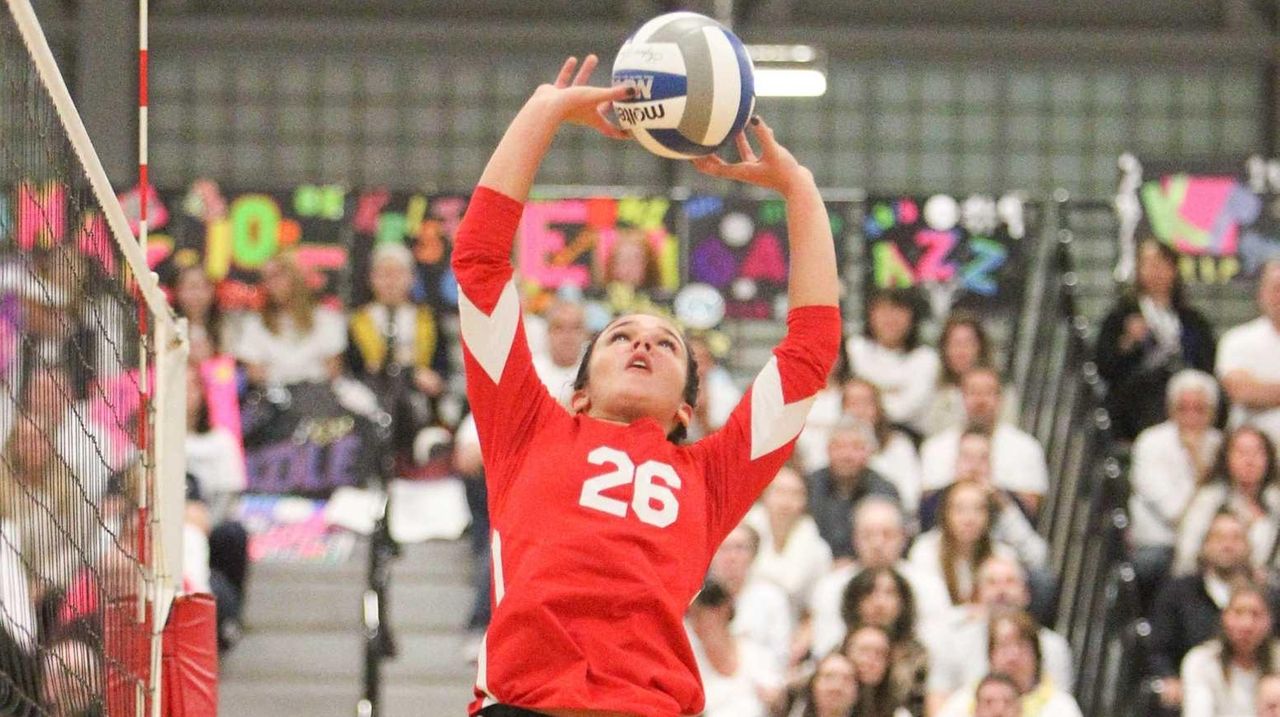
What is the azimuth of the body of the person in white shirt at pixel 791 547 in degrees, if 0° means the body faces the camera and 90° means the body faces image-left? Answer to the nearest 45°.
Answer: approximately 45°

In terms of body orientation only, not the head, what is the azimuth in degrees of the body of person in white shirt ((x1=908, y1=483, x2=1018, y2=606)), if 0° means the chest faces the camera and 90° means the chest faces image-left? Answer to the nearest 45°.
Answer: approximately 0°

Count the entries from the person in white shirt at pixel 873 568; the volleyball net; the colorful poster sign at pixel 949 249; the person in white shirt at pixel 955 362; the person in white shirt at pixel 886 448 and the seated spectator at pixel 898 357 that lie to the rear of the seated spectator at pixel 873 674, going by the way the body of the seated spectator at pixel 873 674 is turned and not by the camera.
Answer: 5

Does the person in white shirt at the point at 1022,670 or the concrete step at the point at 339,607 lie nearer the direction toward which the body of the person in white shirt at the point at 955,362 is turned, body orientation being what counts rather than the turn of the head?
the person in white shirt

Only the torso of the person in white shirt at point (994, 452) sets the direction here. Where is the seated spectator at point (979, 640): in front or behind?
in front

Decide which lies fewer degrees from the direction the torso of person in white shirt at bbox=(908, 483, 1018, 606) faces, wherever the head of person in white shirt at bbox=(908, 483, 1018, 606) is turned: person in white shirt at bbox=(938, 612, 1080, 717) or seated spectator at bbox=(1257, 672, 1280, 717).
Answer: the person in white shirt

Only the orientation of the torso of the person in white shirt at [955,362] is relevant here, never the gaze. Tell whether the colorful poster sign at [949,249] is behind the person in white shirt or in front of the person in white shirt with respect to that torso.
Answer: behind

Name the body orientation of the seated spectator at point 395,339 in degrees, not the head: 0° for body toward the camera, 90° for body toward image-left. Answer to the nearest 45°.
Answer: approximately 0°
